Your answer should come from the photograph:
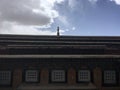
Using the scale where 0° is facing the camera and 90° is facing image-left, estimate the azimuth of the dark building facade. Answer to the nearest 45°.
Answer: approximately 0°
